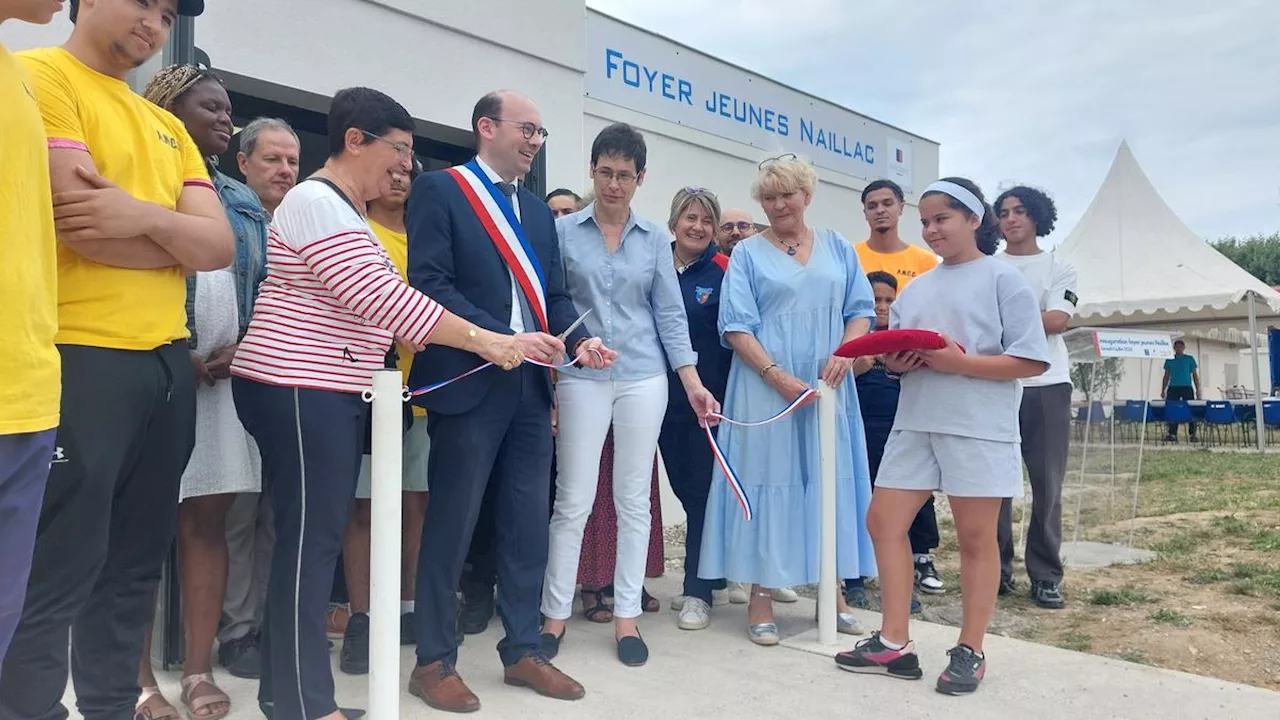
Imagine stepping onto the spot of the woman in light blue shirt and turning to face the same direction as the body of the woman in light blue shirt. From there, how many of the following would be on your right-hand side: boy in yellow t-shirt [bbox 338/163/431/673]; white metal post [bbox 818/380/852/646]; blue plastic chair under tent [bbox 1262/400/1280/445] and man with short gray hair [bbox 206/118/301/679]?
2

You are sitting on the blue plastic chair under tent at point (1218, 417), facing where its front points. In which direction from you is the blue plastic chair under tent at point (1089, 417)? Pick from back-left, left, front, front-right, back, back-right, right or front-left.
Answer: left

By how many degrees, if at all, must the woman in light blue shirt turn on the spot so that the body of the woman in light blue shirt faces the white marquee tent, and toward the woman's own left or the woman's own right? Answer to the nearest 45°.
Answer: approximately 135° to the woman's own left

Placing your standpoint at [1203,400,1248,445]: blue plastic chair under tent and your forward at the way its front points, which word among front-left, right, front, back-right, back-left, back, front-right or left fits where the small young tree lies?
front-left

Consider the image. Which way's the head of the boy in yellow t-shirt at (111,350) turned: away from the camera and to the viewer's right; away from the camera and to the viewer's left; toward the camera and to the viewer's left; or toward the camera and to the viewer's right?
toward the camera and to the viewer's right

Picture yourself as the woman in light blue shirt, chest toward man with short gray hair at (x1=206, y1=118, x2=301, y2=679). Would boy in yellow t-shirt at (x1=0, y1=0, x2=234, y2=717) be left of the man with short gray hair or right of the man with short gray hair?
left
